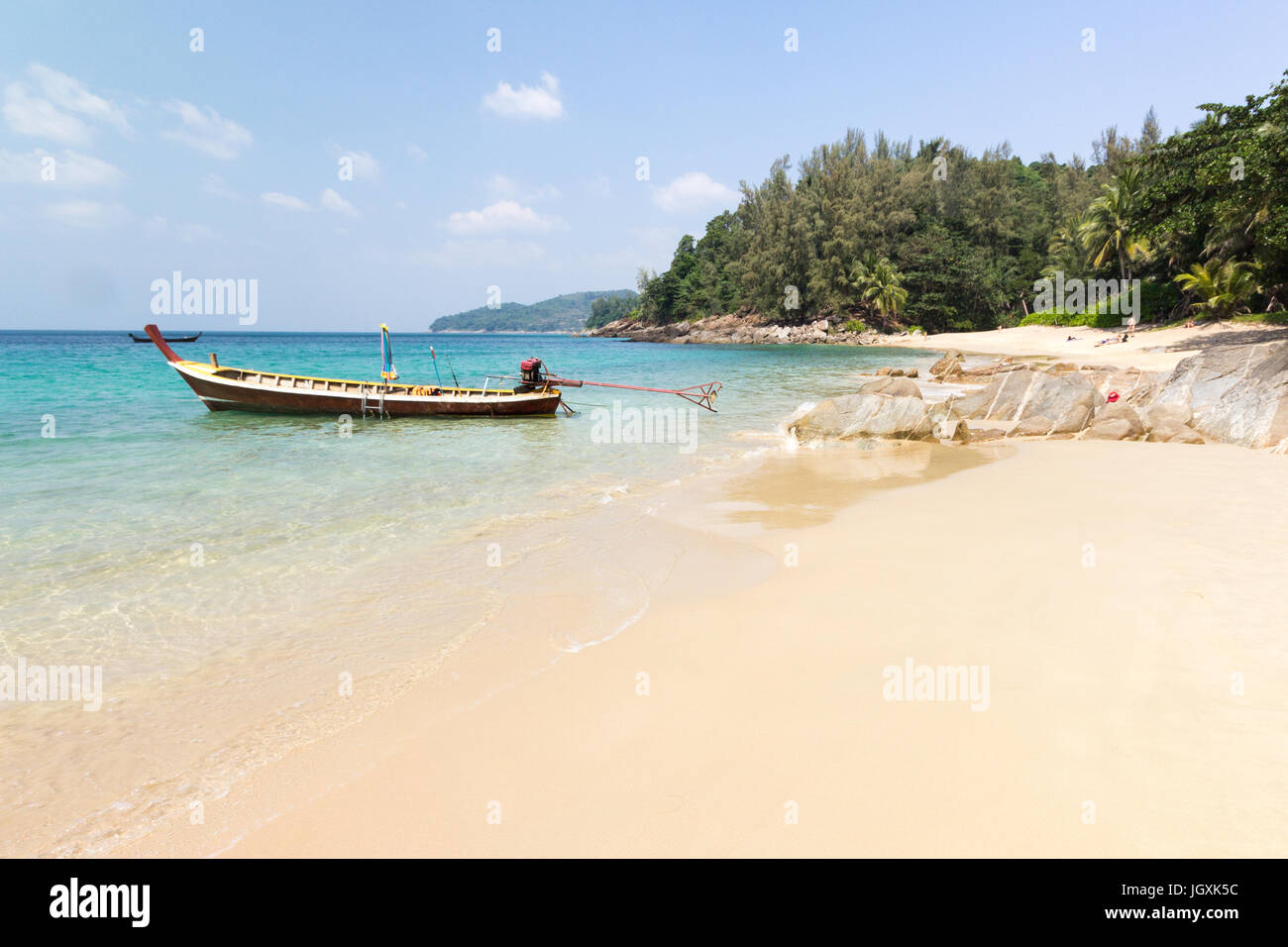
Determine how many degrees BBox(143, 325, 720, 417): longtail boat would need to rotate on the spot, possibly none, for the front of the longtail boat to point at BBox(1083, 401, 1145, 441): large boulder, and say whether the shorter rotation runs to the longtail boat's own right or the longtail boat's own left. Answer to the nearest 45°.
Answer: approximately 135° to the longtail boat's own left

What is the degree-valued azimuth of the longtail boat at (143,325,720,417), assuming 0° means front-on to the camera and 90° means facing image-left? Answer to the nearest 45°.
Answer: approximately 90°

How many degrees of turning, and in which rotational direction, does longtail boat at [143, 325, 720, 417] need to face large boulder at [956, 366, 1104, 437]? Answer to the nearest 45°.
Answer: approximately 135° to its left

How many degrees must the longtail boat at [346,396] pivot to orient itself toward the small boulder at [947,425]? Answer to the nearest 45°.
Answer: approximately 135° to its left

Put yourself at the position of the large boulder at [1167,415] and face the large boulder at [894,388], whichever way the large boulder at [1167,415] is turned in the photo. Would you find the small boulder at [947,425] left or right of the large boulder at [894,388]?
left

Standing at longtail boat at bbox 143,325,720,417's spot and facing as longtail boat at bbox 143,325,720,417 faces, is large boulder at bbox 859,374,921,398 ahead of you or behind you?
behind

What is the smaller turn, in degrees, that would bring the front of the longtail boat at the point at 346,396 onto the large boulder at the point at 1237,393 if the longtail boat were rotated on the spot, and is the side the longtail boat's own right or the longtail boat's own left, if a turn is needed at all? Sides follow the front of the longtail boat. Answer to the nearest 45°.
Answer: approximately 135° to the longtail boat's own left

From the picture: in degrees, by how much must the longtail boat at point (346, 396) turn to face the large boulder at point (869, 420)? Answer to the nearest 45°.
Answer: approximately 135° to its left
